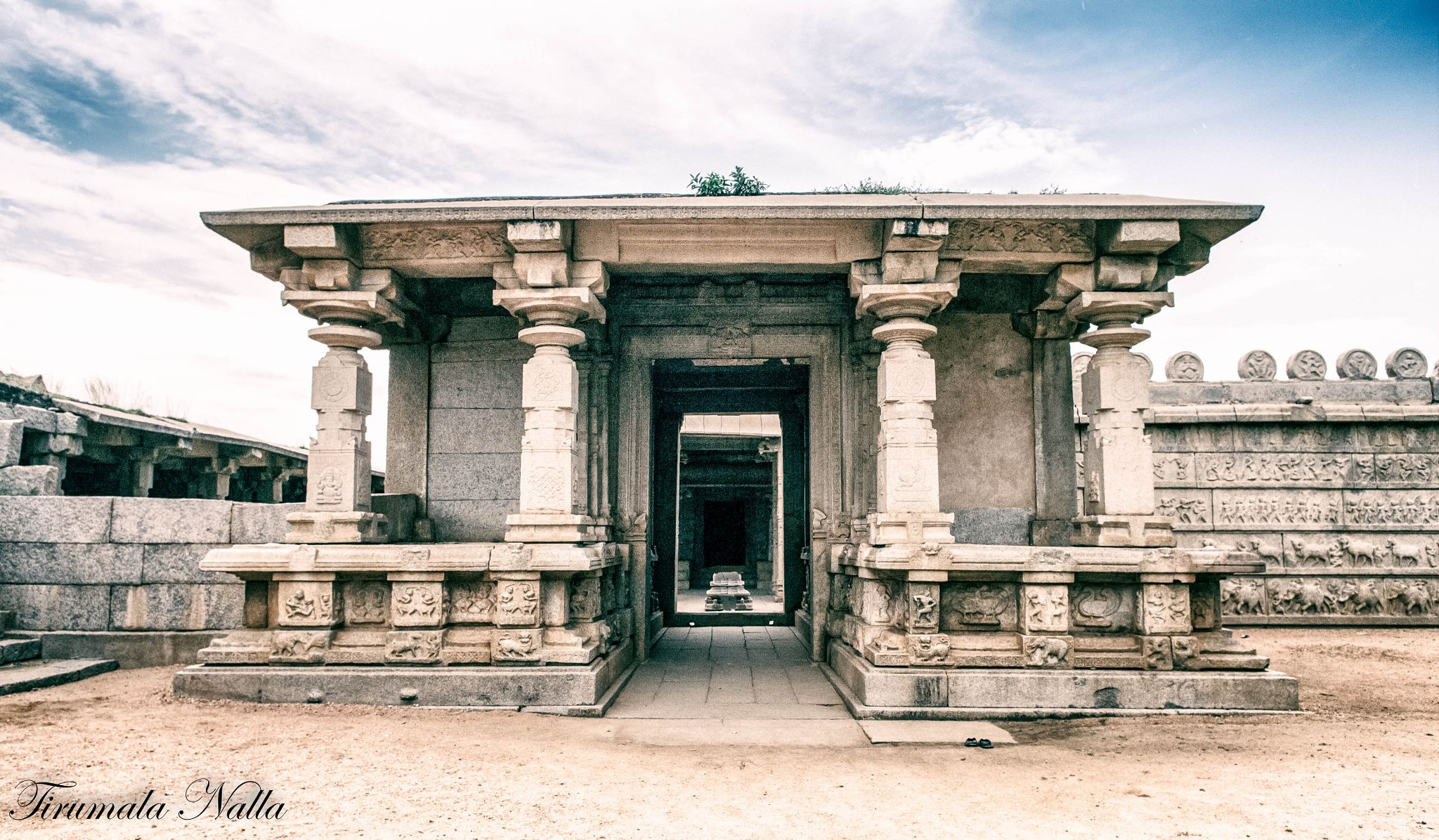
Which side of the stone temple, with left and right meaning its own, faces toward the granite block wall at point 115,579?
right

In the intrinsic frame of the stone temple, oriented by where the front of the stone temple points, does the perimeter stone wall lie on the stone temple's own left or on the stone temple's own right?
on the stone temple's own left

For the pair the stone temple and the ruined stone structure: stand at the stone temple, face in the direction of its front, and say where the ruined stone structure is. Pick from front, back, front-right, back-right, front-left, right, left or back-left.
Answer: back-right

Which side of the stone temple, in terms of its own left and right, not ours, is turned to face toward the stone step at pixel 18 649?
right

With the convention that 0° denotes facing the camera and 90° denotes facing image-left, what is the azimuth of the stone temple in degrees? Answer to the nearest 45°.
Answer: approximately 0°
